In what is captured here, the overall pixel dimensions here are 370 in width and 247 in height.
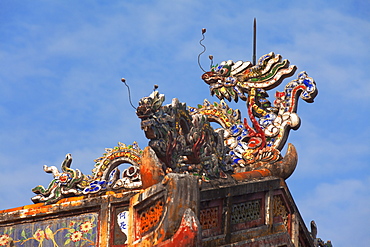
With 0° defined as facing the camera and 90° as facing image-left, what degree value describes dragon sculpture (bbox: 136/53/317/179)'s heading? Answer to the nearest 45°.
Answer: approximately 90°
